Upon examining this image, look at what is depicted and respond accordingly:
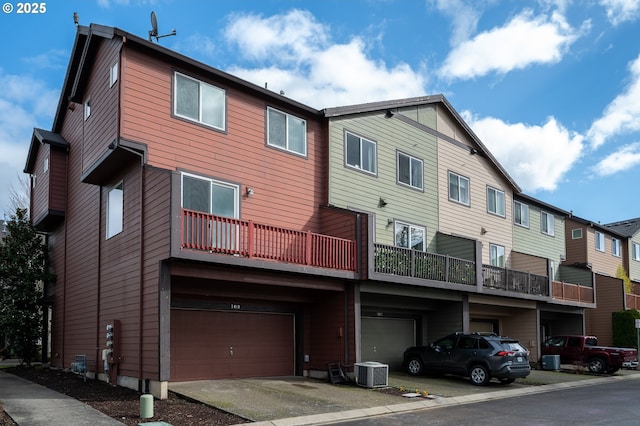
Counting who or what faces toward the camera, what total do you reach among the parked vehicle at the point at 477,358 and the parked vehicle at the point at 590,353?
0

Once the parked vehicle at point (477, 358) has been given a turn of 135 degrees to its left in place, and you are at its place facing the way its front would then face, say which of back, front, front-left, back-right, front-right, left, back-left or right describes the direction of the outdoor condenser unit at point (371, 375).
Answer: front-right

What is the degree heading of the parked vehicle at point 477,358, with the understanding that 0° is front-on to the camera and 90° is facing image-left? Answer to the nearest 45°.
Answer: approximately 135°

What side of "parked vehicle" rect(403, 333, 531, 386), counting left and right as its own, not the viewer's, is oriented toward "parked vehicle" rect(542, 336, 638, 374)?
right
